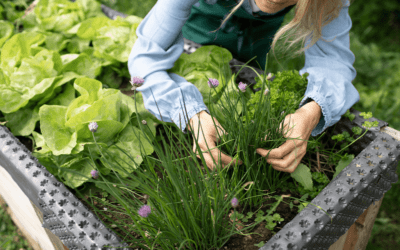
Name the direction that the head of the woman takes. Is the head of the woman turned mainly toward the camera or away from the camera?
toward the camera

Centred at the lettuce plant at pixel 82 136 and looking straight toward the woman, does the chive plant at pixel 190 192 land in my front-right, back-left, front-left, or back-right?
front-right

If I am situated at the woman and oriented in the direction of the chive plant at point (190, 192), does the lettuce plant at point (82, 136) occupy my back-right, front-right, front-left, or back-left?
front-right

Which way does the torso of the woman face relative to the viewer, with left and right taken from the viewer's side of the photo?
facing the viewer
